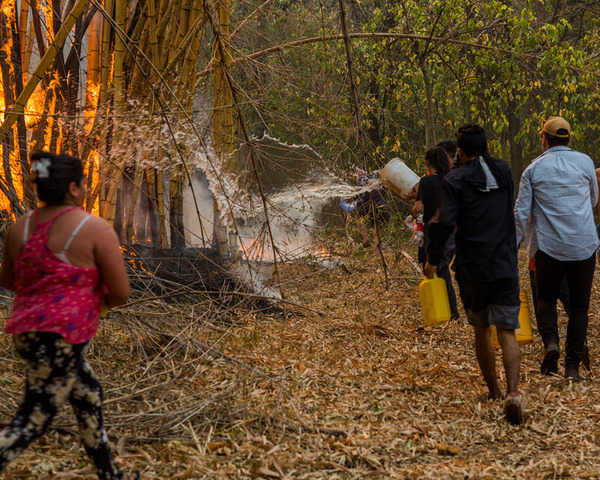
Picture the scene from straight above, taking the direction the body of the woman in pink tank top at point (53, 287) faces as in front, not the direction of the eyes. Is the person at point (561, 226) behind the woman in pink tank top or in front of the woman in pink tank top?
in front

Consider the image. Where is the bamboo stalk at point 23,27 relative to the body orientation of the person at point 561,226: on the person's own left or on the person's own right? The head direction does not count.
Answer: on the person's own left

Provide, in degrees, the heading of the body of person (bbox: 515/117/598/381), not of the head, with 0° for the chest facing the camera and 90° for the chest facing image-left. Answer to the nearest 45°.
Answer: approximately 180°

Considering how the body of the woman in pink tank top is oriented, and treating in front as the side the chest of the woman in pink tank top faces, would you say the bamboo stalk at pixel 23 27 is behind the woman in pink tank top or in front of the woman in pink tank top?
in front

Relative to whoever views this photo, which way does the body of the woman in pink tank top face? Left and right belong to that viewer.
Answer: facing away from the viewer and to the right of the viewer

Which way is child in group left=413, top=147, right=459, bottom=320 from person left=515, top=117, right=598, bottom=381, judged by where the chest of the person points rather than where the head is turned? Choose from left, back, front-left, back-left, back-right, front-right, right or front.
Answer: front-left

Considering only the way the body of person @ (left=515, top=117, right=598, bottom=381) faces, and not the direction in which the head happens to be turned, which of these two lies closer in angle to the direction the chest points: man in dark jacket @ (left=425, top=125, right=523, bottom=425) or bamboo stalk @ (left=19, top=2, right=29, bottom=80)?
the bamboo stalk

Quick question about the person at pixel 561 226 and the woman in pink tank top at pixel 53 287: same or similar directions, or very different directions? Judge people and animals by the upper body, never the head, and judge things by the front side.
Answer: same or similar directions

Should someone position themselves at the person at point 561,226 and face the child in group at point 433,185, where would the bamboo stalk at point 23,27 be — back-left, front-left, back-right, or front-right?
front-left

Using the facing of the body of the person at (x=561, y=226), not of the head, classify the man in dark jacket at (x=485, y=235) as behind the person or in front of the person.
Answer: behind

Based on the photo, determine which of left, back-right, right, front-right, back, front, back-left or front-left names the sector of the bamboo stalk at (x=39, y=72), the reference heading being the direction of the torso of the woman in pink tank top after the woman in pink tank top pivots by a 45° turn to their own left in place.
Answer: front

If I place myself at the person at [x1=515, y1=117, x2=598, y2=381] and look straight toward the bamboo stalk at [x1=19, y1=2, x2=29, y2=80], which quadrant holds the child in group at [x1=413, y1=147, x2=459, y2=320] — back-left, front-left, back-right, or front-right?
front-right

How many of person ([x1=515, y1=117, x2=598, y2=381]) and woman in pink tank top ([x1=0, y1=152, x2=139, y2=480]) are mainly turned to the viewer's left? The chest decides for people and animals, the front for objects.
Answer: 0
